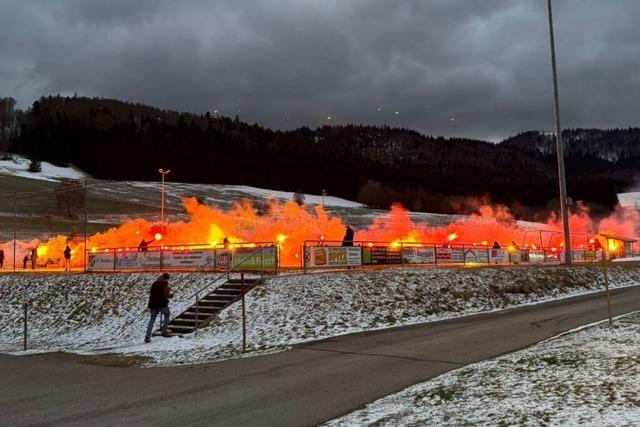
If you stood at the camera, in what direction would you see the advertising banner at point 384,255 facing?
facing the viewer

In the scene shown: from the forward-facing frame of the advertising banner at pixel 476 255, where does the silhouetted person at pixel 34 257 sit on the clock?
The silhouetted person is roughly at 3 o'clock from the advertising banner.

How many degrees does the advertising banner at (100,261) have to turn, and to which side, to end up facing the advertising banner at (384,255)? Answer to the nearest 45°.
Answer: approximately 45° to its left

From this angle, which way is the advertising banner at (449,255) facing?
toward the camera

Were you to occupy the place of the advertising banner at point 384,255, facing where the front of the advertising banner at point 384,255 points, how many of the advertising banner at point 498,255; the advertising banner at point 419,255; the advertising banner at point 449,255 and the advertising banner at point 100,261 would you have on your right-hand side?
1

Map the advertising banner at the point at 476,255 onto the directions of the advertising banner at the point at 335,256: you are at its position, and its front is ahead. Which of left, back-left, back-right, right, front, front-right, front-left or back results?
back-left

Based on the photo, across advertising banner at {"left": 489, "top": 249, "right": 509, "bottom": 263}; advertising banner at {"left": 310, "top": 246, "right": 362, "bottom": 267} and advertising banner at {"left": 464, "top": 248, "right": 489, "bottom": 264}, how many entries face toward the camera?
3

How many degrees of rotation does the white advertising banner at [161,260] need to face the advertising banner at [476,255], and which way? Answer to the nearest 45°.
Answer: approximately 90° to its left

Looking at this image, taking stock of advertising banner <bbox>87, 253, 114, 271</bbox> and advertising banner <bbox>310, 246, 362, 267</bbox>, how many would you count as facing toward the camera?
2

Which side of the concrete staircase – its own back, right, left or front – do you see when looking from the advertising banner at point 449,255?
back

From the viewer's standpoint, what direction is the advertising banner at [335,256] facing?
toward the camera

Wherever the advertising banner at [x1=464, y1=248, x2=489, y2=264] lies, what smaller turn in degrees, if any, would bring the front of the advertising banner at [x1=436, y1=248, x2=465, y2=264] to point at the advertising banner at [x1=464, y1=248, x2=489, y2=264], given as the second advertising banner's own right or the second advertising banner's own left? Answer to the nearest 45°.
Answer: approximately 135° to the second advertising banner's own left

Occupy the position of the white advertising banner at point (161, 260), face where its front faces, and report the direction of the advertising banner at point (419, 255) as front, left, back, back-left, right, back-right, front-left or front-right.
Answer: left

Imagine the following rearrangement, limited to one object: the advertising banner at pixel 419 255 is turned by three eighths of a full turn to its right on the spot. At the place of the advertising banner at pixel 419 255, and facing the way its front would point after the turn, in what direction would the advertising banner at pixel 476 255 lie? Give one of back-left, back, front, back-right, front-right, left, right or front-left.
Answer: right
